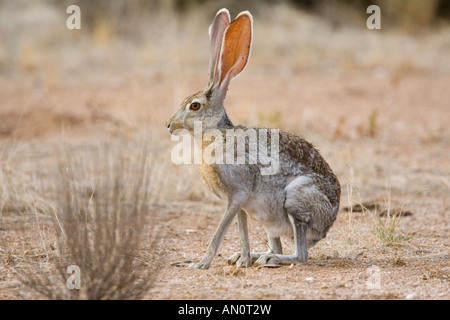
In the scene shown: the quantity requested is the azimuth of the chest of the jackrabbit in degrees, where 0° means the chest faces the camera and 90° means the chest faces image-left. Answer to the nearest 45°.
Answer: approximately 90°
